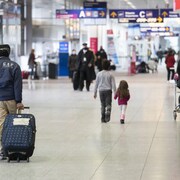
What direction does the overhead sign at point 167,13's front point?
toward the camera

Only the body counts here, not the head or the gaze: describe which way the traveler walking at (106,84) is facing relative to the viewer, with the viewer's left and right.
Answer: facing away from the viewer

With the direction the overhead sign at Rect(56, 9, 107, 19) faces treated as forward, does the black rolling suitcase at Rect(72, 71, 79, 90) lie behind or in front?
in front

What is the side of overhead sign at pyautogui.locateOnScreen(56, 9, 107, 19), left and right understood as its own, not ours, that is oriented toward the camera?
front

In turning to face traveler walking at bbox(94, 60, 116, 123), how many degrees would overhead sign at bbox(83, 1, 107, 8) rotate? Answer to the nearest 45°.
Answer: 0° — it already faces them

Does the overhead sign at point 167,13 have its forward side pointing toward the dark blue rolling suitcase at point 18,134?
yes

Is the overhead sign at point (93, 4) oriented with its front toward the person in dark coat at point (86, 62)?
yes

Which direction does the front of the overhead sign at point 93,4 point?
toward the camera

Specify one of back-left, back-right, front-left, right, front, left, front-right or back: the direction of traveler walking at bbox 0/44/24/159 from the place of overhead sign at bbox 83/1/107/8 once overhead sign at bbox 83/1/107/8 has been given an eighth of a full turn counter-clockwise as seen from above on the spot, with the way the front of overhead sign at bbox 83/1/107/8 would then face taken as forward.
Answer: front-right

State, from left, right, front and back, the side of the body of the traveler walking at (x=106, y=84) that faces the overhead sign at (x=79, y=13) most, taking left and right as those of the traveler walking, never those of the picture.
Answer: front

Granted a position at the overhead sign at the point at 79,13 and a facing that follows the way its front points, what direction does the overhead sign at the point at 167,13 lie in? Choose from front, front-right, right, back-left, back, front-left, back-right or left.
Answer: left

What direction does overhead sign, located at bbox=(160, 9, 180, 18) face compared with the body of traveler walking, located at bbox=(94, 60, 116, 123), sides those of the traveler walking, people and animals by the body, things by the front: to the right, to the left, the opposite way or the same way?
the opposite way

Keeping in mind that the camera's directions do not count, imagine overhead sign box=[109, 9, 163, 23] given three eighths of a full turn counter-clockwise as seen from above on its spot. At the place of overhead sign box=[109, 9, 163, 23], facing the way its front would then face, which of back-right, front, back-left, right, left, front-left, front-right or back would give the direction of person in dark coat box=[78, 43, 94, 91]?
back-right

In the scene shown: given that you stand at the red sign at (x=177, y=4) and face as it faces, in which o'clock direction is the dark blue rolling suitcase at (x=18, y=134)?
The dark blue rolling suitcase is roughly at 1 o'clock from the red sign.
